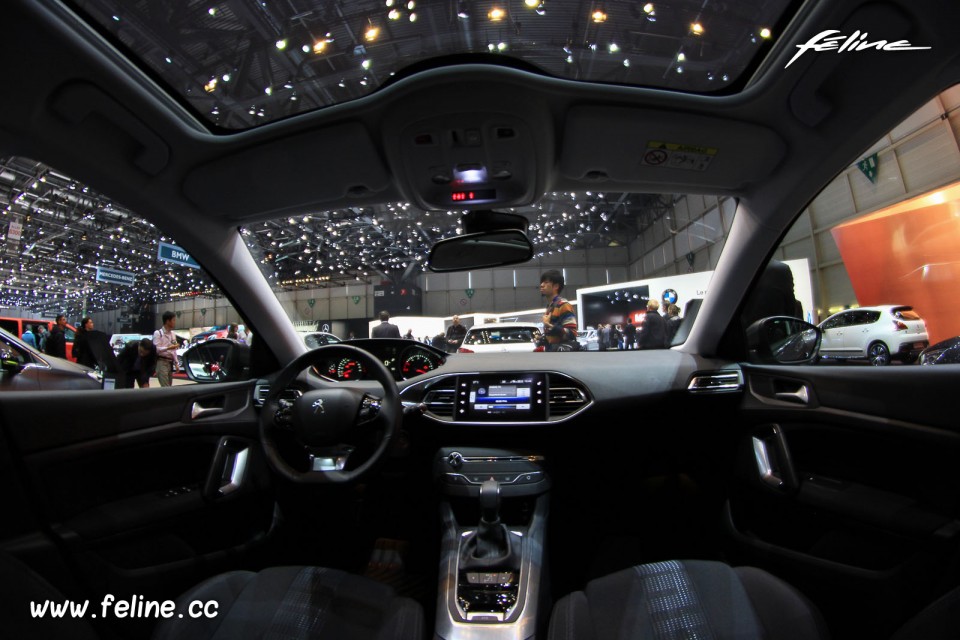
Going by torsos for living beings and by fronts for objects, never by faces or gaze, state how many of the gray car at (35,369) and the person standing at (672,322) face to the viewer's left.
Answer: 1

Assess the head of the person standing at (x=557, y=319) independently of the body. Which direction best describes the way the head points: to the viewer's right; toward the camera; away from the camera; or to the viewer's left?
to the viewer's left

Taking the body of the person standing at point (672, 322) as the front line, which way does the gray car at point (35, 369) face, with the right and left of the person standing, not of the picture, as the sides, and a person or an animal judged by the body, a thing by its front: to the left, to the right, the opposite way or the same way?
to the right

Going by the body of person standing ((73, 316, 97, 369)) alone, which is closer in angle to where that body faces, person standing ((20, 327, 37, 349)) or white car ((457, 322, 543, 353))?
the white car
